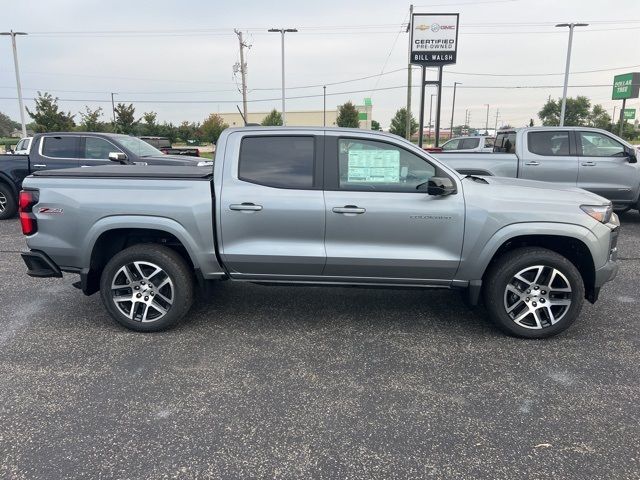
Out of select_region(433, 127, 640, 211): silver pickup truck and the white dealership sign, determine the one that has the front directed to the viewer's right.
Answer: the silver pickup truck

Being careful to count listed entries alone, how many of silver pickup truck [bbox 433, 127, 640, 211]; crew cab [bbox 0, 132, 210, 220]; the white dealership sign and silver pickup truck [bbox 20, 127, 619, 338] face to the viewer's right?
3

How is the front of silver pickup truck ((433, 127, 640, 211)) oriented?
to the viewer's right

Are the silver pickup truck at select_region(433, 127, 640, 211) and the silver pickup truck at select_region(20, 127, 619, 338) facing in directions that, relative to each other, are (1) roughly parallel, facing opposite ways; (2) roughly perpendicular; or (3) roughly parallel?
roughly parallel

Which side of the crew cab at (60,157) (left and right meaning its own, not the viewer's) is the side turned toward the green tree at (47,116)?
left

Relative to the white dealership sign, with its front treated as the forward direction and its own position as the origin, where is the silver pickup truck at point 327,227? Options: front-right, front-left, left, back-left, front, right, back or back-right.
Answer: front

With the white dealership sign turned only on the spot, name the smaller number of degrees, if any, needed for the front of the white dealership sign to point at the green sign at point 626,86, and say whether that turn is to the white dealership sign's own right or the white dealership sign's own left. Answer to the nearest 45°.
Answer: approximately 135° to the white dealership sign's own left

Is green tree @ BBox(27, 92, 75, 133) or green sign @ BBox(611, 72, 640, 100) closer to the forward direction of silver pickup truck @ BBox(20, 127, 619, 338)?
the green sign

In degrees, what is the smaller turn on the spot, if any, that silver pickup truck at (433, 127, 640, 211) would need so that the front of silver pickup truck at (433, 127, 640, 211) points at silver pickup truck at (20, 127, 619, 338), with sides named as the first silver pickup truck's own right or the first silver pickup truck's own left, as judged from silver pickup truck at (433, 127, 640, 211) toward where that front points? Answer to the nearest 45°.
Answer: approximately 90° to the first silver pickup truck's own right

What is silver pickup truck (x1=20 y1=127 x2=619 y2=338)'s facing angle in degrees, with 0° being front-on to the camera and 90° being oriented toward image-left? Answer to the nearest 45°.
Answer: approximately 270°

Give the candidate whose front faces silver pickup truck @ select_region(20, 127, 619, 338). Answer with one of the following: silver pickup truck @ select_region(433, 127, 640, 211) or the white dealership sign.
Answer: the white dealership sign

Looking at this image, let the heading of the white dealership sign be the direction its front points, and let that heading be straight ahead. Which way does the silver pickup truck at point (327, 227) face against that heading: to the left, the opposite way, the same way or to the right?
to the left

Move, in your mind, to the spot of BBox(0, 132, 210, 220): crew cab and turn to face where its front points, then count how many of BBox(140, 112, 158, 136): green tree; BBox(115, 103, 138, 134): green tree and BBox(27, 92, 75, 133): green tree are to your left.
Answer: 3

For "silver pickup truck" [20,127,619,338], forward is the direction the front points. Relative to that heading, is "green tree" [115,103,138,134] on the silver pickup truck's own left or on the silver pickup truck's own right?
on the silver pickup truck's own left

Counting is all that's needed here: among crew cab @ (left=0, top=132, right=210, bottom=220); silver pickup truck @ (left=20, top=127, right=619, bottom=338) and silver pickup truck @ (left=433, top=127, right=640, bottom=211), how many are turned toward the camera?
0

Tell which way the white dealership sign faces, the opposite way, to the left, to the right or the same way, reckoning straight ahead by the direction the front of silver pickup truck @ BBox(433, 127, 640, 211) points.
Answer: to the right

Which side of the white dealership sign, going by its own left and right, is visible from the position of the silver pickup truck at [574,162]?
front

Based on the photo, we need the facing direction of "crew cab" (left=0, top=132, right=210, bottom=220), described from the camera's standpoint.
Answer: facing to the right of the viewer

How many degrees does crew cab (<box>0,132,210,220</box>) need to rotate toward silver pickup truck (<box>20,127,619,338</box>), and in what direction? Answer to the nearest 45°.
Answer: approximately 90° to its right

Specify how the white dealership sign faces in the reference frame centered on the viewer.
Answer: facing the viewer
